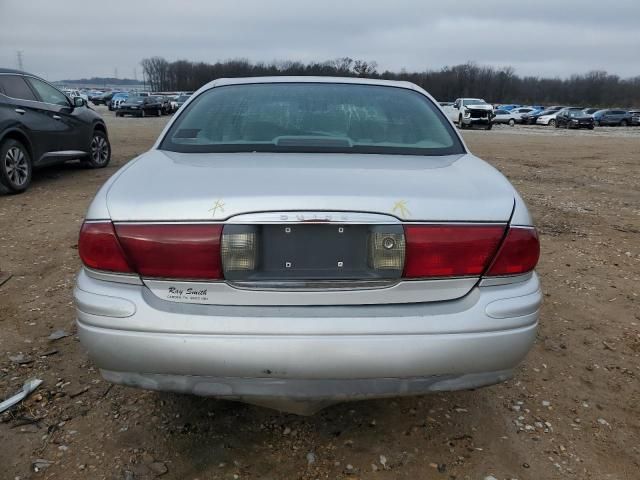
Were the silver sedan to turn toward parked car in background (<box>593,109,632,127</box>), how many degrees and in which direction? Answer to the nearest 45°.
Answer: approximately 45° to its right

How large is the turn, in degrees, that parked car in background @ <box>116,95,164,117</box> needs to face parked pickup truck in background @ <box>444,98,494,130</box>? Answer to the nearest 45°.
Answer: approximately 90° to its left

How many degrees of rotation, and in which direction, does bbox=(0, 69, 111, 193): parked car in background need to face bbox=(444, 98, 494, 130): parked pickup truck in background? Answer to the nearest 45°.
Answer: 0° — it already faces it

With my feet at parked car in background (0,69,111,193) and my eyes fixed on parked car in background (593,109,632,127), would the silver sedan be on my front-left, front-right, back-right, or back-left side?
back-right

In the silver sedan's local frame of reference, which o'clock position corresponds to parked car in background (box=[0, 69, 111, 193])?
The parked car in background is roughly at 11 o'clock from the silver sedan.

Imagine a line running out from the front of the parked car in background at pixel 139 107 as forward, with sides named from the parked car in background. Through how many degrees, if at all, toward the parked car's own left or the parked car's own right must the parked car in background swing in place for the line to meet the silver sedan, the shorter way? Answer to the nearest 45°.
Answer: approximately 45° to the parked car's own left

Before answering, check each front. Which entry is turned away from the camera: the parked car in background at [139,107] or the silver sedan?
the silver sedan

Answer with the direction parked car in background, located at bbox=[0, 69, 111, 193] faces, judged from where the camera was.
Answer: facing away from the viewer and to the right of the viewer

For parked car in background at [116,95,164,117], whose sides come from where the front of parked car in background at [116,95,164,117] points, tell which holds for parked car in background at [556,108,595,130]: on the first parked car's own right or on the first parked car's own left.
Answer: on the first parked car's own left

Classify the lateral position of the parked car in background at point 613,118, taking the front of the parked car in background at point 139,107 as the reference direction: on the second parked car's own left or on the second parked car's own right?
on the second parked car's own left

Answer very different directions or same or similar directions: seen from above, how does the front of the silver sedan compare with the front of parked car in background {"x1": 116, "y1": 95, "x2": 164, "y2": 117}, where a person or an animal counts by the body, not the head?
very different directions

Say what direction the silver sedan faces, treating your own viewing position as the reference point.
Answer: facing away from the viewer

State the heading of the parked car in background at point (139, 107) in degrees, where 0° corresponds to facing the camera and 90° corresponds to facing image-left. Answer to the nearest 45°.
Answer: approximately 45°

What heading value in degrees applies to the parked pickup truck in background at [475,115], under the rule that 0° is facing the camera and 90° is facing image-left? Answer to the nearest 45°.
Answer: approximately 315°
